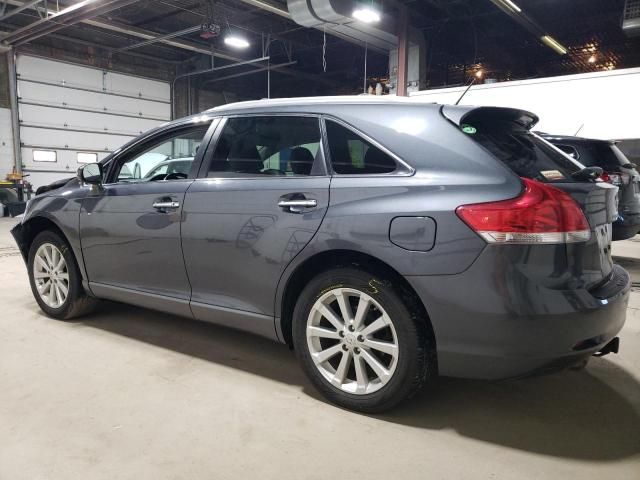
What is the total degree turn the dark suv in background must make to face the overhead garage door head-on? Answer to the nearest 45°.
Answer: approximately 45° to its left

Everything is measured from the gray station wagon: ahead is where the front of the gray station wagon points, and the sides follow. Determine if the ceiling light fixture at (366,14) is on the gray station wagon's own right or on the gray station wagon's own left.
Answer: on the gray station wagon's own right

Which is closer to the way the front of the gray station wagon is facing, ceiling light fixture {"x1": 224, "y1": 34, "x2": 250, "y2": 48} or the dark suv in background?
the ceiling light fixture

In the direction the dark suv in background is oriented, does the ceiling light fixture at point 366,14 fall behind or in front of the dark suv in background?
in front

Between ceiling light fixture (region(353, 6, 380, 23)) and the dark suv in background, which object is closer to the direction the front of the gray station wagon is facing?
the ceiling light fixture

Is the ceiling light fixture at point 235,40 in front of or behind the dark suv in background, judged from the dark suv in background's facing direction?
in front

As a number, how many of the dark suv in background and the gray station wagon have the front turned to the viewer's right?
0

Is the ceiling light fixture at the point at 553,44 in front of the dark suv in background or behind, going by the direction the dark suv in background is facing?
in front

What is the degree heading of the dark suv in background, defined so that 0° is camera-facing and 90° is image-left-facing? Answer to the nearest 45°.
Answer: approximately 135°

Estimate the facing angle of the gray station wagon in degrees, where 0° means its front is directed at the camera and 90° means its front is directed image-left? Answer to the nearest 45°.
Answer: approximately 135°

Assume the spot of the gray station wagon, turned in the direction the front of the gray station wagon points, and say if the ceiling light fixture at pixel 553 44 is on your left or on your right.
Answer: on your right
